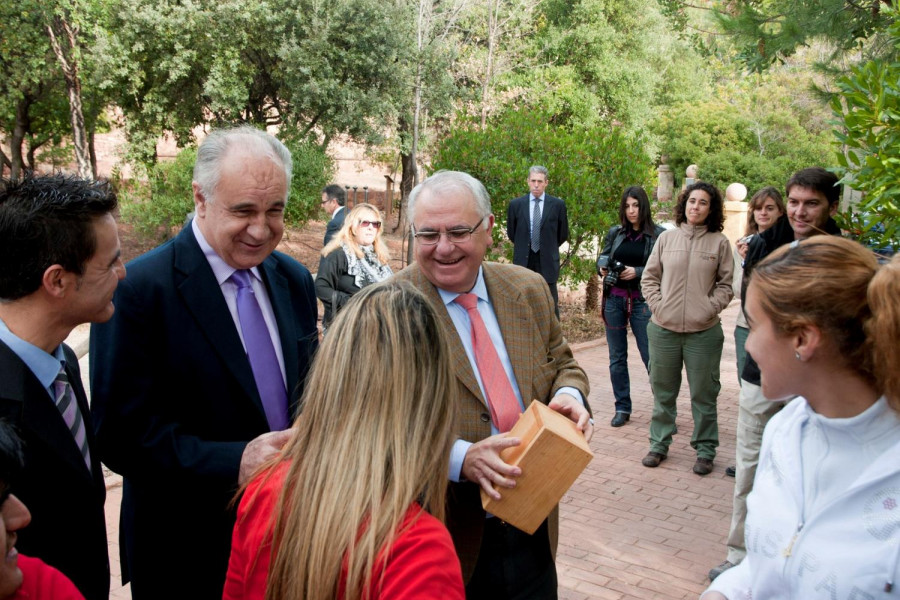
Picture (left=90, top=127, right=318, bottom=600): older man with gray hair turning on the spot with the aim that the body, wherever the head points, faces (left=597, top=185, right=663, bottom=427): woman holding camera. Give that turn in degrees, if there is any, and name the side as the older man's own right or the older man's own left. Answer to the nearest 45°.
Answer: approximately 90° to the older man's own left

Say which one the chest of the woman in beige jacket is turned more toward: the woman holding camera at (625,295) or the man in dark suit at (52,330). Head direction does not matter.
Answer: the man in dark suit

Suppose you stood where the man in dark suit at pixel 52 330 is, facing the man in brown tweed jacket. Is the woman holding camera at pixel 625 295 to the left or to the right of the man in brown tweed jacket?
left

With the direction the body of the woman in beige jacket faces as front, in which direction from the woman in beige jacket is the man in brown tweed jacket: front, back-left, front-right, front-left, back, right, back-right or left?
front

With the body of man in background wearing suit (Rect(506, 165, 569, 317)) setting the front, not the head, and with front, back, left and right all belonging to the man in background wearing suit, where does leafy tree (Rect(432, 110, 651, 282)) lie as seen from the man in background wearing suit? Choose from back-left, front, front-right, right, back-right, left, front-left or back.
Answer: back

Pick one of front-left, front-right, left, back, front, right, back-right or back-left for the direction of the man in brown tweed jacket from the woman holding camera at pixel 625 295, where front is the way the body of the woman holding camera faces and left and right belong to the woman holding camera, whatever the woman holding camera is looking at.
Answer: front

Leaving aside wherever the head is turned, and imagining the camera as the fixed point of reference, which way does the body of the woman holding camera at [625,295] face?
toward the camera

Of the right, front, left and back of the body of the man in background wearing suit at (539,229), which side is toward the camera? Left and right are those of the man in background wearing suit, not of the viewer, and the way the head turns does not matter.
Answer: front

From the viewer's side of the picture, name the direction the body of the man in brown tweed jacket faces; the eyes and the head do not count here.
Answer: toward the camera

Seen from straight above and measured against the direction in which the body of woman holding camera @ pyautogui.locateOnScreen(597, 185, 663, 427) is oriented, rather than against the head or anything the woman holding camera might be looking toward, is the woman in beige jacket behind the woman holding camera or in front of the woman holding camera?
in front

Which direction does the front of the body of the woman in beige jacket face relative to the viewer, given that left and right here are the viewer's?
facing the viewer

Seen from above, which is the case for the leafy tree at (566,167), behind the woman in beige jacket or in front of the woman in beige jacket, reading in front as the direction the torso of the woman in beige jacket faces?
behind

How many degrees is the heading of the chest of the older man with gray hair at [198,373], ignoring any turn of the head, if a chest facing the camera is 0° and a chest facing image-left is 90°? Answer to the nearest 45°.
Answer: approximately 315°

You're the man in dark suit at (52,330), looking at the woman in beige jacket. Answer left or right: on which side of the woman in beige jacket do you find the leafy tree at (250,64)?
left

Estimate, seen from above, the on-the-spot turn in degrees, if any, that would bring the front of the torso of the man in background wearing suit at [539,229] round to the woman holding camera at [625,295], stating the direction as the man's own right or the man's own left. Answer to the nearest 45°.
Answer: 0° — they already face them
